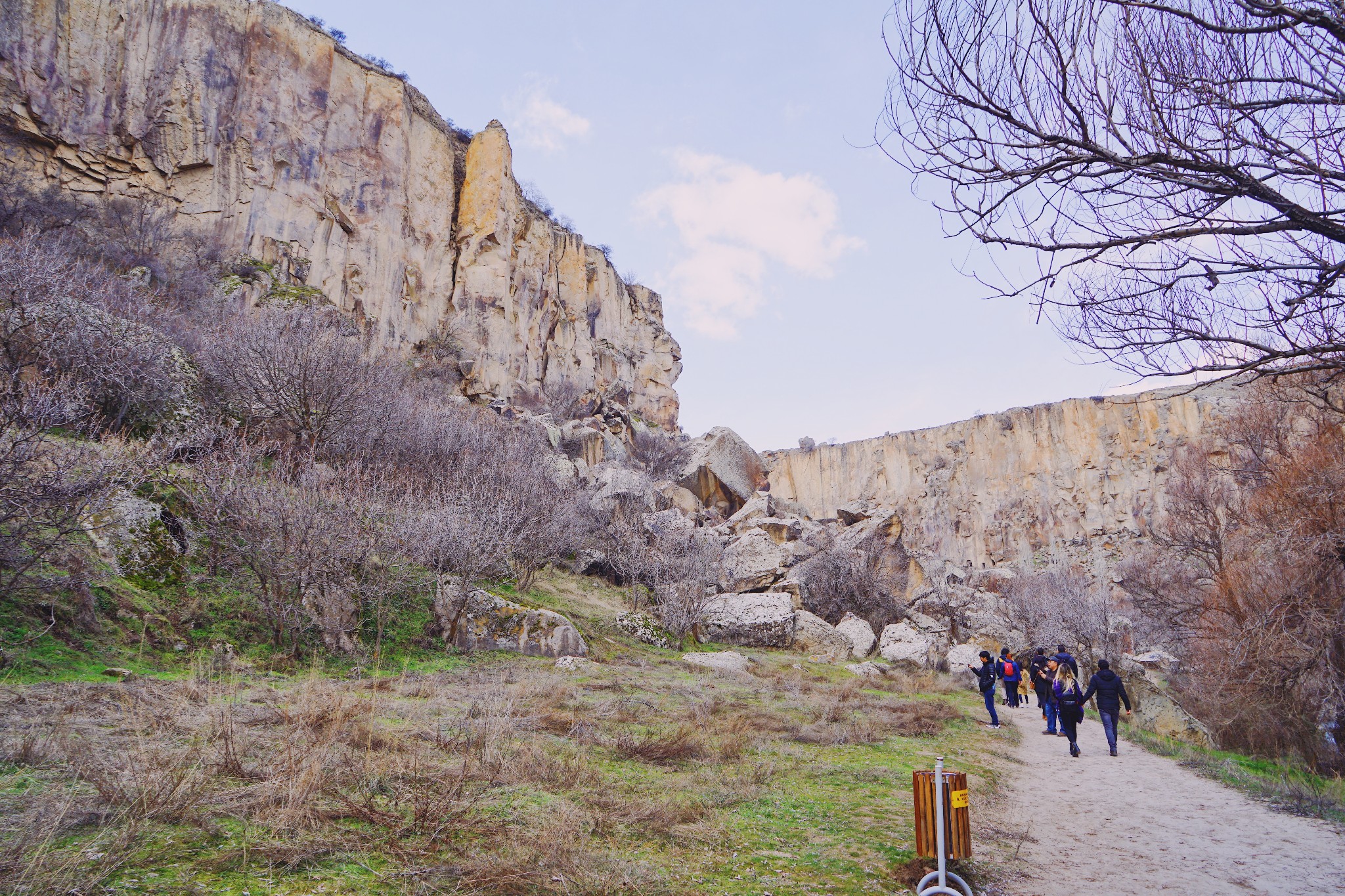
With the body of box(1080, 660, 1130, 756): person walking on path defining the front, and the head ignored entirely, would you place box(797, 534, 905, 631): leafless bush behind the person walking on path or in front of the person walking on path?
in front

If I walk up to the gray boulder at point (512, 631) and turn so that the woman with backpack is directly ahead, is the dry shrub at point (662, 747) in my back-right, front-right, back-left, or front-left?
front-right

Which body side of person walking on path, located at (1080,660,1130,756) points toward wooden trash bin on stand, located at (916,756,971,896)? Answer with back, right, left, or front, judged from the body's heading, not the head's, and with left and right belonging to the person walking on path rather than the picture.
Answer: back

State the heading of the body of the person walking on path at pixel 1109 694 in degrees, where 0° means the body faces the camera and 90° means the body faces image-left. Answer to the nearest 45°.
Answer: approximately 180°

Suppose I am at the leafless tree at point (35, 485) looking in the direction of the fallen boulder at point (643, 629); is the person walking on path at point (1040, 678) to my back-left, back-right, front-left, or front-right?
front-right

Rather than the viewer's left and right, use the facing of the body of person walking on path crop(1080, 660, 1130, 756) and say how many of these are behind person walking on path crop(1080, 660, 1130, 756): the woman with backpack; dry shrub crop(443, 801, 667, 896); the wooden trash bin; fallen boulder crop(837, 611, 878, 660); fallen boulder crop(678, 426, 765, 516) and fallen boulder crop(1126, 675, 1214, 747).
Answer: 2

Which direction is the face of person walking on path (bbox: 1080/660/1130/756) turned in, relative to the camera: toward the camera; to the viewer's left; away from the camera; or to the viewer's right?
away from the camera

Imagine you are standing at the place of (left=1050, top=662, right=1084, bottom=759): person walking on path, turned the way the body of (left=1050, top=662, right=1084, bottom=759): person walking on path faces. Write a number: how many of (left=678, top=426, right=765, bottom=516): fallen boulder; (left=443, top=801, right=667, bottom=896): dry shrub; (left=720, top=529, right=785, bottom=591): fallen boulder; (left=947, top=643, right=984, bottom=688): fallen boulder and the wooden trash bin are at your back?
2

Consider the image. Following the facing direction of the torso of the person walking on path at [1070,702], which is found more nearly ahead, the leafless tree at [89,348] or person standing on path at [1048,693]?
the person standing on path

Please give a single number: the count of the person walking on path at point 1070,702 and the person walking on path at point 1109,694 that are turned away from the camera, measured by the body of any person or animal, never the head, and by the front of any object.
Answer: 2

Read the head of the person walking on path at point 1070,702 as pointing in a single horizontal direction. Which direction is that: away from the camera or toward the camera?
away from the camera

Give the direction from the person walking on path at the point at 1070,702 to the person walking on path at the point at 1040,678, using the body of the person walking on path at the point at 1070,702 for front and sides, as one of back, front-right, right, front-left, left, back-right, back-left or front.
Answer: front

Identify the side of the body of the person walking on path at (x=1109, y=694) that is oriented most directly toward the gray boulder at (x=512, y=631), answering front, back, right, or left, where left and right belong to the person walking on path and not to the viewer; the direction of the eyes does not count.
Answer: left

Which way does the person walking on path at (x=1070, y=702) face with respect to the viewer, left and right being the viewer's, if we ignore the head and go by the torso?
facing away from the viewer

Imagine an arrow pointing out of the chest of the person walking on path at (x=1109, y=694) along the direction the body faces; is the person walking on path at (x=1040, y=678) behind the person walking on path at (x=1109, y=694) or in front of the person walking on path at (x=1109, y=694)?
in front
